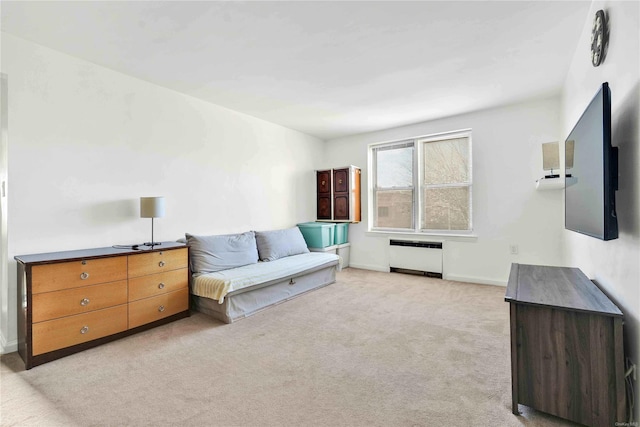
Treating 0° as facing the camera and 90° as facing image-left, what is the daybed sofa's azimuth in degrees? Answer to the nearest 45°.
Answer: approximately 315°

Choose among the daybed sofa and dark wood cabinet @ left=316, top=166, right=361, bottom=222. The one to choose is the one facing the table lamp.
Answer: the dark wood cabinet

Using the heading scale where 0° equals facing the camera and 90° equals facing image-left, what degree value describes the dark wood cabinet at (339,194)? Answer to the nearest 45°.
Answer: approximately 45°

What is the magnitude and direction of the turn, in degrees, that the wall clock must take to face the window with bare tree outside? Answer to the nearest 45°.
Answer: approximately 45° to its right

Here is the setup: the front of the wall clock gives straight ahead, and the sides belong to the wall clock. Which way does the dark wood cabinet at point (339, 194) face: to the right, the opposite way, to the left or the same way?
to the left

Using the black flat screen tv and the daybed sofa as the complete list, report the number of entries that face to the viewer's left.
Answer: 1

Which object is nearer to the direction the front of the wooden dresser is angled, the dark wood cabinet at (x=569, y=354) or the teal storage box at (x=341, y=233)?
the dark wood cabinet

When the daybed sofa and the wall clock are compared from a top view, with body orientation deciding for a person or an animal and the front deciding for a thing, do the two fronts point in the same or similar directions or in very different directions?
very different directions

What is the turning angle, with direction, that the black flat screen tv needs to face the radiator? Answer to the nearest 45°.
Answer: approximately 45° to its right

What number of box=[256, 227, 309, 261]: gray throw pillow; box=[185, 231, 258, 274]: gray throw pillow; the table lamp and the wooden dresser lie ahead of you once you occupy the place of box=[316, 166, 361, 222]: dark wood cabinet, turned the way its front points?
4

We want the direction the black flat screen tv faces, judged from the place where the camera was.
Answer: facing to the left of the viewer

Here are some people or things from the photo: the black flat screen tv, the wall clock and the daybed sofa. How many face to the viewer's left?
2

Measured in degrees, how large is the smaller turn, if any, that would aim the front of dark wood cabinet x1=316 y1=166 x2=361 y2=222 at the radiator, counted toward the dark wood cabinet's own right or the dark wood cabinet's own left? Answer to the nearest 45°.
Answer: approximately 135° to the dark wood cabinet's own left

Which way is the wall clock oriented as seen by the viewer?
to the viewer's left
